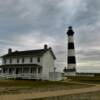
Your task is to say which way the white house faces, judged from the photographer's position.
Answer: facing the viewer and to the left of the viewer
